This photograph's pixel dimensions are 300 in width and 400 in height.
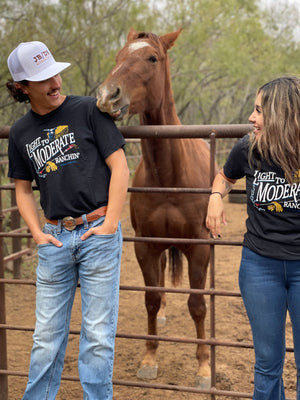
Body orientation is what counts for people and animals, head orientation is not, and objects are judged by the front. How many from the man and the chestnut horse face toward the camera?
2

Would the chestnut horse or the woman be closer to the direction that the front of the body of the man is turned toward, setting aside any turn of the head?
the woman

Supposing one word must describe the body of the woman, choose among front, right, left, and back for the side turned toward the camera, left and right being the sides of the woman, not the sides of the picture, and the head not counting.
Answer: front

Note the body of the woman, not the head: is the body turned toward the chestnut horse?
no

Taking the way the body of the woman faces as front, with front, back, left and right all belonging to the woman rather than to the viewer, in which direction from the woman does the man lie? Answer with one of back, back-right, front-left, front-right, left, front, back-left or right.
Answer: right

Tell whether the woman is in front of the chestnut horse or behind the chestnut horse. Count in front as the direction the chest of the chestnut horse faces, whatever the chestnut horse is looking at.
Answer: in front

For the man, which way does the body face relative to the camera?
toward the camera

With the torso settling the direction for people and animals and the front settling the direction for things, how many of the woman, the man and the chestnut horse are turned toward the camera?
3

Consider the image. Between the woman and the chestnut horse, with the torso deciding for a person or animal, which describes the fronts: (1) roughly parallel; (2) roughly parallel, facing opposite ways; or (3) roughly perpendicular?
roughly parallel

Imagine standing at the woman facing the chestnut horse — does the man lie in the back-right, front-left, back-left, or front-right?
front-left

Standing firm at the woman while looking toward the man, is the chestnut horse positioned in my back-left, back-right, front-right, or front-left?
front-right

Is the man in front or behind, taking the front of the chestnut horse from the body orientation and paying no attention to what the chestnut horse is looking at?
in front

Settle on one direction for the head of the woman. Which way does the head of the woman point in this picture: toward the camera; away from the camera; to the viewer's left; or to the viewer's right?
to the viewer's left

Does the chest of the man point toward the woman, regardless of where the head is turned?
no

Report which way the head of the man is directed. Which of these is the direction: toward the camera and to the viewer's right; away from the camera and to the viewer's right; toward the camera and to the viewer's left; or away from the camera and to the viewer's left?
toward the camera and to the viewer's right
